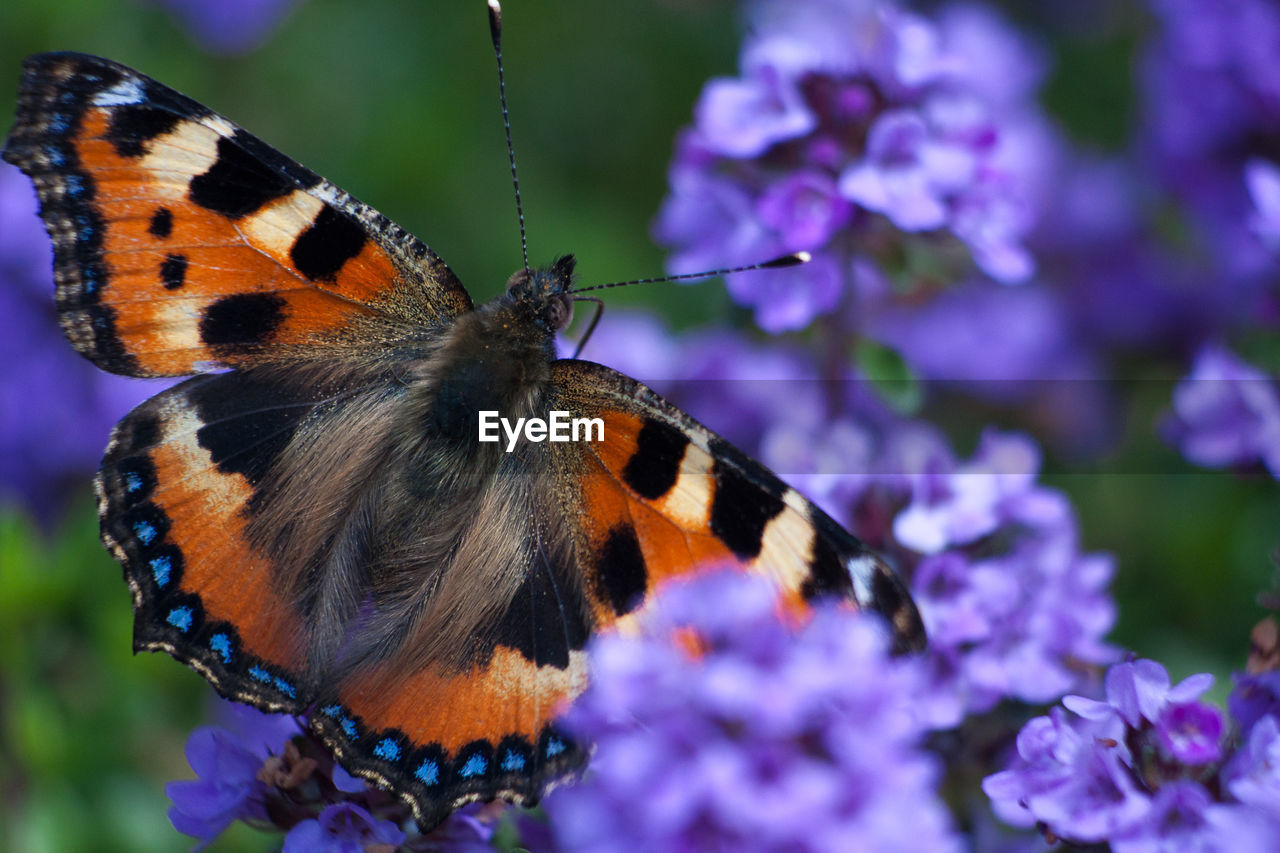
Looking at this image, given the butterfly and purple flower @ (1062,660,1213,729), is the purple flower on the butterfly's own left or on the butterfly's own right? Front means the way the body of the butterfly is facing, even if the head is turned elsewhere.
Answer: on the butterfly's own right

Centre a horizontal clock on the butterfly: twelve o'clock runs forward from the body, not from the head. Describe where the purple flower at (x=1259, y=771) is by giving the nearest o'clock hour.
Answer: The purple flower is roughly at 2 o'clock from the butterfly.

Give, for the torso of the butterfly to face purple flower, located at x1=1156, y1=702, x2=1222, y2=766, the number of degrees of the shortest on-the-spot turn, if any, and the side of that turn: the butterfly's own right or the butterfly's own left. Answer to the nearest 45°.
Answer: approximately 45° to the butterfly's own right

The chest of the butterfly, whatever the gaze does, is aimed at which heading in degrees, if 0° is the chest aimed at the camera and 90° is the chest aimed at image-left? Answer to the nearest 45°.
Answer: approximately 225°

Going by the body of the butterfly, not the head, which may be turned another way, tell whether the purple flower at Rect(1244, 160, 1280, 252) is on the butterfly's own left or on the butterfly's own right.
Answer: on the butterfly's own right

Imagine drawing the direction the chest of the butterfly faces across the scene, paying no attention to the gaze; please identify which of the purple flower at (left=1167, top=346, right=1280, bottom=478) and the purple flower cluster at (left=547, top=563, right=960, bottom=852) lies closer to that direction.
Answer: the purple flower

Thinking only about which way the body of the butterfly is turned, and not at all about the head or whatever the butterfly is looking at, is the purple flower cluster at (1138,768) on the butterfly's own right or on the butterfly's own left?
on the butterfly's own right

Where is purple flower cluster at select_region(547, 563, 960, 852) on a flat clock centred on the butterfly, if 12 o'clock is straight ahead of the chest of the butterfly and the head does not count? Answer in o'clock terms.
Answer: The purple flower cluster is roughly at 3 o'clock from the butterfly.

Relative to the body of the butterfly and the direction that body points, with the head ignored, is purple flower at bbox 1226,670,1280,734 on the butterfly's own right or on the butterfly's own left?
on the butterfly's own right

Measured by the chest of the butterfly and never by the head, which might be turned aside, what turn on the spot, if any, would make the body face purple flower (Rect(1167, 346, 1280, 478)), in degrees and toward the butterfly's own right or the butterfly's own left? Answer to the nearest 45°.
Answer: approximately 45° to the butterfly's own right
